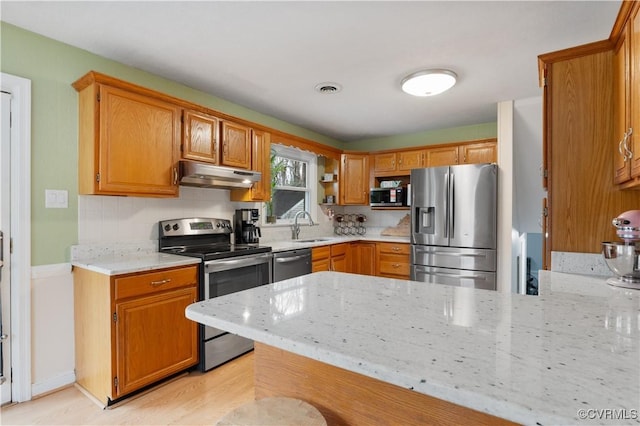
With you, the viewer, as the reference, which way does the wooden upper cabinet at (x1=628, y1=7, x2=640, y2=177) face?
facing to the left of the viewer

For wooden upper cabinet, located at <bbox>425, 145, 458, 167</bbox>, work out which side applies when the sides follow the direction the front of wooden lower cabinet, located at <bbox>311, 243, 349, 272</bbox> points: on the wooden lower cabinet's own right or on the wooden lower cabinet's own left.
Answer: on the wooden lower cabinet's own left

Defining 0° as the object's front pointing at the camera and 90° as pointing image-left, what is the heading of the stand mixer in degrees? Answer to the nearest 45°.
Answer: approximately 90°

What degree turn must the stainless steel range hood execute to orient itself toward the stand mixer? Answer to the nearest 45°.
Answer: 0° — it already faces it

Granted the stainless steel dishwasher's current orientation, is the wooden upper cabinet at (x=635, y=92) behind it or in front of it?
in front

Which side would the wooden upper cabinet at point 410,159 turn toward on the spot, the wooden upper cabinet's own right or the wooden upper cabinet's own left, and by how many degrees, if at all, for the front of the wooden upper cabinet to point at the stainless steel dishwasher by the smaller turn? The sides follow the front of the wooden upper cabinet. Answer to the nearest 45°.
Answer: approximately 45° to the wooden upper cabinet's own right

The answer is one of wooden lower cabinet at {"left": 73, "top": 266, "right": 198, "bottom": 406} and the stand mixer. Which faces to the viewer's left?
the stand mixer
